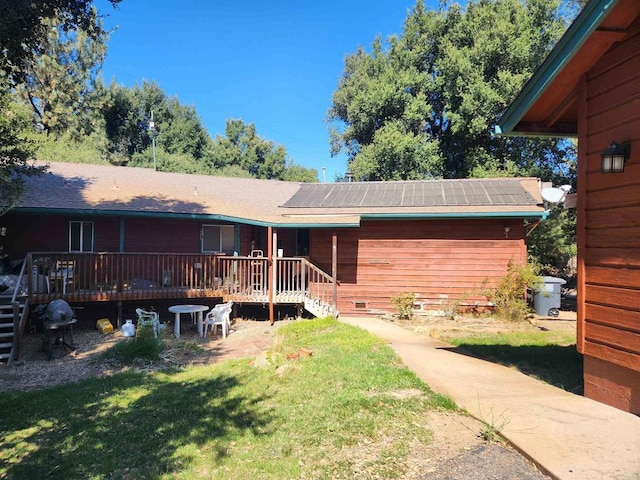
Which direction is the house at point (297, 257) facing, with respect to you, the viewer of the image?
facing the viewer

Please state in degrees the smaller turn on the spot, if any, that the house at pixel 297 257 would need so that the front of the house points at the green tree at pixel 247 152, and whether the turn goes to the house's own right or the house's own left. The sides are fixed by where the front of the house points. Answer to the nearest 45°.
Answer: approximately 180°

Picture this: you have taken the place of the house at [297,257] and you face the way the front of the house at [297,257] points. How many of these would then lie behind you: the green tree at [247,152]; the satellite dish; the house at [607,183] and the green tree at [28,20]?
1

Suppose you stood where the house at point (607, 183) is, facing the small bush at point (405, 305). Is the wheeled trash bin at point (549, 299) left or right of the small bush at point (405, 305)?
right

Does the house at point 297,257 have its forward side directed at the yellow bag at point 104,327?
no

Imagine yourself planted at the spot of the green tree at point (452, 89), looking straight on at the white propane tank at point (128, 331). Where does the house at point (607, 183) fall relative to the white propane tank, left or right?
left
